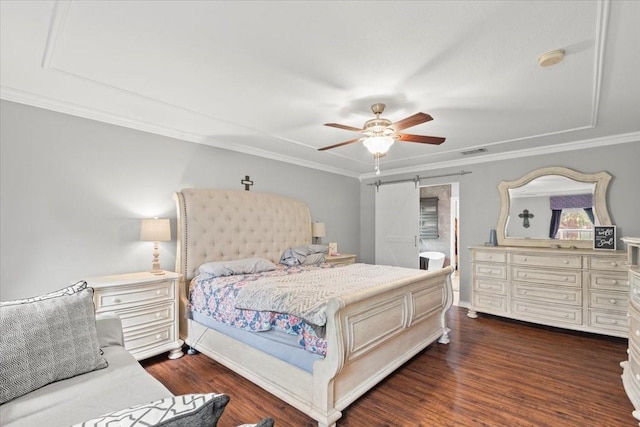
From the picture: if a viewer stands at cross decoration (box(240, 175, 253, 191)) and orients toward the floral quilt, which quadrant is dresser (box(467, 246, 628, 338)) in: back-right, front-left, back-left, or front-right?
front-left

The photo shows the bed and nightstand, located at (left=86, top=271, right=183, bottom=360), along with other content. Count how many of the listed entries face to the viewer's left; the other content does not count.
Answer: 0

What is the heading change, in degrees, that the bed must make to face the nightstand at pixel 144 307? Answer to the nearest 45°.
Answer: approximately 135° to its right

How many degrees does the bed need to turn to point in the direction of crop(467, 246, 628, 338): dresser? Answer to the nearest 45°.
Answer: approximately 45° to its left

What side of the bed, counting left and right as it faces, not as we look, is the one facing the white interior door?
left

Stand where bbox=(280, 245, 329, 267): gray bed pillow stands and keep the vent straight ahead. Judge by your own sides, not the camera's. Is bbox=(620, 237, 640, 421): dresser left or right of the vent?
right

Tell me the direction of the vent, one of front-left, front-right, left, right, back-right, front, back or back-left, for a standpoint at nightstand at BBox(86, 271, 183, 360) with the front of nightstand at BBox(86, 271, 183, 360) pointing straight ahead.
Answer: front-left

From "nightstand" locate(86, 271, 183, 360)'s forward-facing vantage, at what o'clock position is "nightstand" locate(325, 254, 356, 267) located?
"nightstand" locate(325, 254, 356, 267) is roughly at 10 o'clock from "nightstand" locate(86, 271, 183, 360).

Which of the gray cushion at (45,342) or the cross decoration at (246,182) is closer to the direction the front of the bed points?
the gray cushion

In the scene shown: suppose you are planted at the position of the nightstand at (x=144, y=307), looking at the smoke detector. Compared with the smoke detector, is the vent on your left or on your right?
left

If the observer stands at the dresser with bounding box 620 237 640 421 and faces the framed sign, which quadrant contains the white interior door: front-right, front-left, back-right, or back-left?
front-left

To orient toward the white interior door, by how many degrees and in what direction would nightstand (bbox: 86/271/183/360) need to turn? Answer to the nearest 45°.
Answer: approximately 45° to its left

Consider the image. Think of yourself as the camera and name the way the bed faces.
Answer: facing the viewer and to the right of the viewer

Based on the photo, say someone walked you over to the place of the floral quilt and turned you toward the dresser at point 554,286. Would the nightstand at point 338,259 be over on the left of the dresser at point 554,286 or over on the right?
left

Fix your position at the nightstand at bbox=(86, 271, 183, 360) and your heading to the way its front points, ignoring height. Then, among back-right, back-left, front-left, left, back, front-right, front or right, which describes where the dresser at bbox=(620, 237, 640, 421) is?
front
